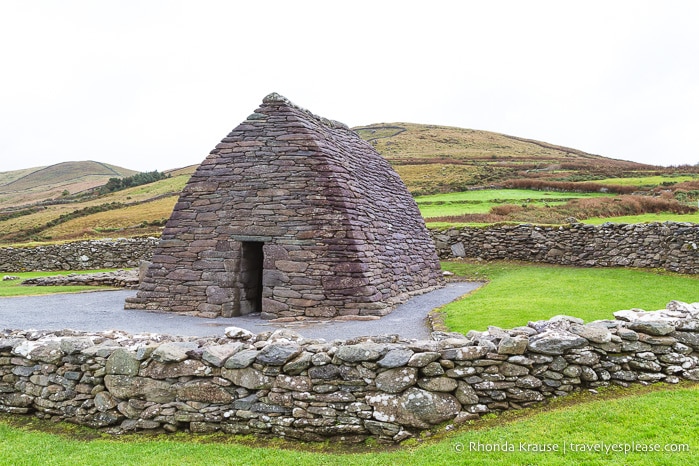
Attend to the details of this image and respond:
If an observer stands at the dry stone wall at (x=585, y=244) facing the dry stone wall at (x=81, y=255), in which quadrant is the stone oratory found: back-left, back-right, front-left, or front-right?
front-left

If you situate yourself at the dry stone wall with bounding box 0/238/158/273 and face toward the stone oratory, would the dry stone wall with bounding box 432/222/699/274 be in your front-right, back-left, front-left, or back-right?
front-left

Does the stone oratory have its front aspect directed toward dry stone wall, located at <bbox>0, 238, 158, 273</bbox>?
no

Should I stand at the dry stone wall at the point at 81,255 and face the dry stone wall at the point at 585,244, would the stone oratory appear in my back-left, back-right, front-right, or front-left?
front-right

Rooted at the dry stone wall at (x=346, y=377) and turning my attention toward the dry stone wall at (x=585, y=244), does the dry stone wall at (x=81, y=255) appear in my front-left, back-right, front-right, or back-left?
front-left

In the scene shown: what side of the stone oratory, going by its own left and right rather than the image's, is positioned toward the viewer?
front

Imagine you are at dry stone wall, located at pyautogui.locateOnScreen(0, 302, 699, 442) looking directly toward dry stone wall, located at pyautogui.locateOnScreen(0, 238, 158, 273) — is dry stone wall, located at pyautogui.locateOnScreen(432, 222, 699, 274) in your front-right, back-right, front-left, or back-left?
front-right

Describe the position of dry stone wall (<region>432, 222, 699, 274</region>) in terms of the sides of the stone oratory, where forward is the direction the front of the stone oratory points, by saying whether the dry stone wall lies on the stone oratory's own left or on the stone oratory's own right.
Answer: on the stone oratory's own left
